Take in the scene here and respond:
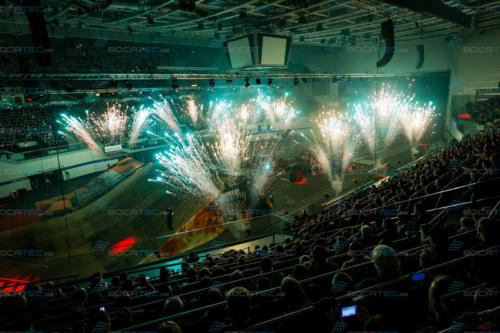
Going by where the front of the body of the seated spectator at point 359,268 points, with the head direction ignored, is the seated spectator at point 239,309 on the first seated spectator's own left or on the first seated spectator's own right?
on the first seated spectator's own left

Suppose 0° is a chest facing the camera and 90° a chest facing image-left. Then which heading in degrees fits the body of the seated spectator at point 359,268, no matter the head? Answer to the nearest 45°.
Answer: approximately 135°

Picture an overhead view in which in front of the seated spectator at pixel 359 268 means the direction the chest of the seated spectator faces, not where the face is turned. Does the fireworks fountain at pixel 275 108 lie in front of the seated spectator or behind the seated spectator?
in front

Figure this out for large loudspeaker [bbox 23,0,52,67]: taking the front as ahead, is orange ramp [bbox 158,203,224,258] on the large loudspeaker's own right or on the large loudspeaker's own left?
on the large loudspeaker's own left

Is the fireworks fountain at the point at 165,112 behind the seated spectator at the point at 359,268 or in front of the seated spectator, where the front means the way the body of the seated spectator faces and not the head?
in front

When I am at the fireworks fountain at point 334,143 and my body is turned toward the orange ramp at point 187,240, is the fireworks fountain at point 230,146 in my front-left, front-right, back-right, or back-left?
front-right

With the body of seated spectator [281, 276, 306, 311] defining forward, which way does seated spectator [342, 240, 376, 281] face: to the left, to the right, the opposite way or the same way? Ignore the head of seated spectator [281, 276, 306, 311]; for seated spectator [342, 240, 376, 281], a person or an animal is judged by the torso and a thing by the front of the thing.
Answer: the same way

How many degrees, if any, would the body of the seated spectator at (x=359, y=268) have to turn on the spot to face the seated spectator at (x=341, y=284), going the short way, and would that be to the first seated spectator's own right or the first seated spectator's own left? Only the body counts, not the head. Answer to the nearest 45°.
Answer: approximately 135° to the first seated spectator's own left
